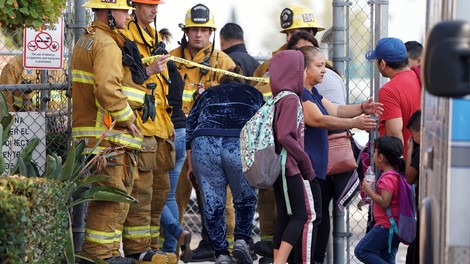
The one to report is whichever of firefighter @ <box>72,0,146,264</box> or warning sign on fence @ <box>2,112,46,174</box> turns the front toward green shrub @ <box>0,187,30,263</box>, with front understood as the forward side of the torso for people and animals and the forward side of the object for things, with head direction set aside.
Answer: the warning sign on fence

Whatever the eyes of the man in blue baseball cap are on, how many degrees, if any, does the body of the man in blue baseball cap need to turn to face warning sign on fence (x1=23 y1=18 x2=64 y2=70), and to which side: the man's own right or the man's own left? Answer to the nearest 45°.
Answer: approximately 45° to the man's own left

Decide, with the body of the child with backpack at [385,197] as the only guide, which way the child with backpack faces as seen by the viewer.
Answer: to the viewer's left

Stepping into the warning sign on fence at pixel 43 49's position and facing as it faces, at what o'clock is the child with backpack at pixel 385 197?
The child with backpack is roughly at 10 o'clock from the warning sign on fence.

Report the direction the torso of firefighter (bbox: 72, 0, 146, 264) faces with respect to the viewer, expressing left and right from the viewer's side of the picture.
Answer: facing to the right of the viewer

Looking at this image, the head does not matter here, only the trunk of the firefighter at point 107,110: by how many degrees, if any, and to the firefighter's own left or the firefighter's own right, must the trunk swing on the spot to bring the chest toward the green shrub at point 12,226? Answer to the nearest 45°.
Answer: approximately 90° to the firefighter's own right

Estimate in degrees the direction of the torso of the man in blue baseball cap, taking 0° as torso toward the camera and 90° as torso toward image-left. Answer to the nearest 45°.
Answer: approximately 135°

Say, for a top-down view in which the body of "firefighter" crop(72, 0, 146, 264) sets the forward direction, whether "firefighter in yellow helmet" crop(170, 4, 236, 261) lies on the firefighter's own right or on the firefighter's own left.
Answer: on the firefighter's own left

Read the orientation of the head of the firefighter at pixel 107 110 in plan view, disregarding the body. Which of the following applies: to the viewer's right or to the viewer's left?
to the viewer's right

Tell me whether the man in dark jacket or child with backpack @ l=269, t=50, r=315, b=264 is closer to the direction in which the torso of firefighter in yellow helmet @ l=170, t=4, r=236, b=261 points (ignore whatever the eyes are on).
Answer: the child with backpack

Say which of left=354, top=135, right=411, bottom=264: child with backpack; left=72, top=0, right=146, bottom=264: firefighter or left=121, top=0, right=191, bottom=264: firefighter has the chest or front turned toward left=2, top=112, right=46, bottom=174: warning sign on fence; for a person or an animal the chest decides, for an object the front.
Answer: the child with backpack

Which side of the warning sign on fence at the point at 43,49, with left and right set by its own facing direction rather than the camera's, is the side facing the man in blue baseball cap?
left

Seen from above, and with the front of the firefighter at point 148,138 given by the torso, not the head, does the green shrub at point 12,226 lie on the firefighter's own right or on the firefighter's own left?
on the firefighter's own right
